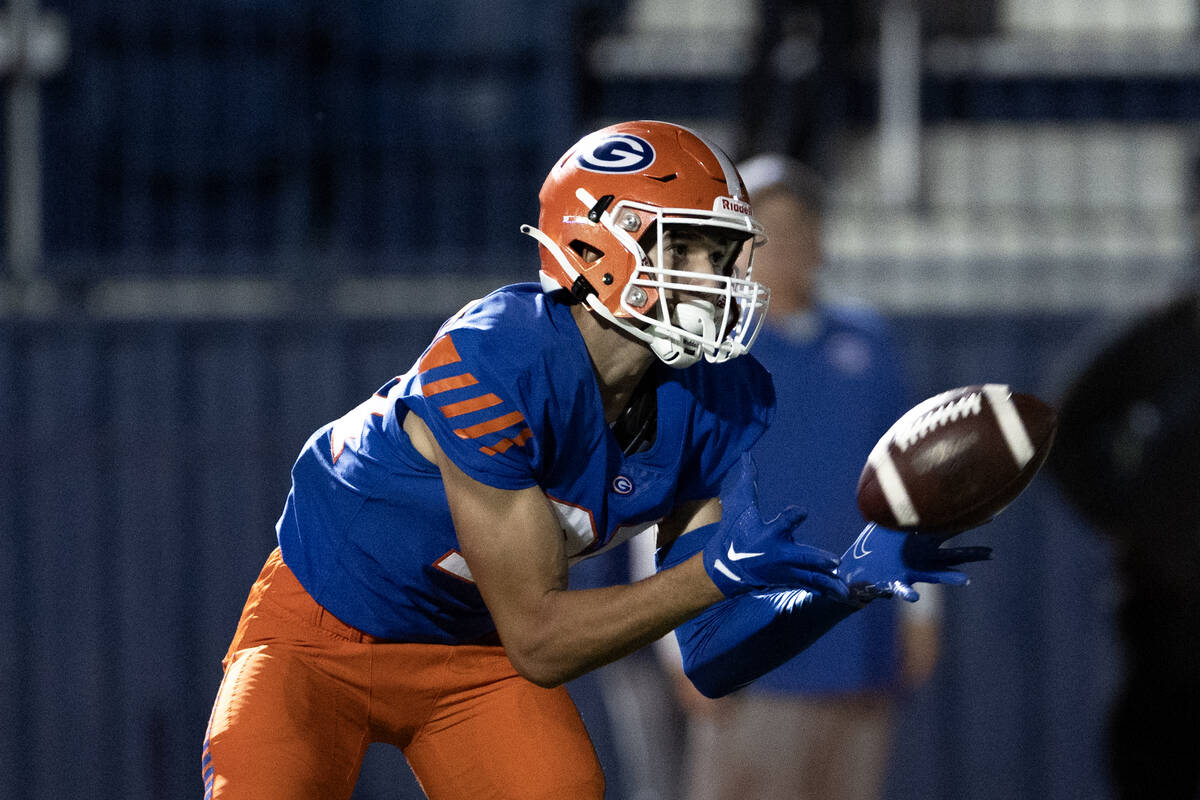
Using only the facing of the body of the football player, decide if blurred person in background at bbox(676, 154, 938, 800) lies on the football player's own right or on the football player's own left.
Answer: on the football player's own left

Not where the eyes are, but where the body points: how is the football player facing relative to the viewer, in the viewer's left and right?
facing the viewer and to the right of the viewer
